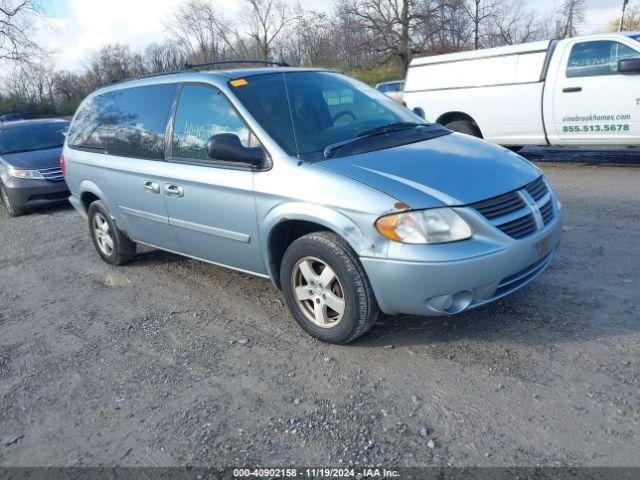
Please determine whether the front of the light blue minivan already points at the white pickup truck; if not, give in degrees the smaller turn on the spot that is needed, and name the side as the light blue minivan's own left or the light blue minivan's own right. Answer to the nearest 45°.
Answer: approximately 90° to the light blue minivan's own left

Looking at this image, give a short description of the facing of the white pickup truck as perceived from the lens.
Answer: facing to the right of the viewer

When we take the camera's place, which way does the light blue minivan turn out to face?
facing the viewer and to the right of the viewer

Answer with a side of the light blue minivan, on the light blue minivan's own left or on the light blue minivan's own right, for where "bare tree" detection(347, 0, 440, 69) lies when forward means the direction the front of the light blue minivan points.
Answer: on the light blue minivan's own left

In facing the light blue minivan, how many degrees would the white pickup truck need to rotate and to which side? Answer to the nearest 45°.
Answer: approximately 90° to its right

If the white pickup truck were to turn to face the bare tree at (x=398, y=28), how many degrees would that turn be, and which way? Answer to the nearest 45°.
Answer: approximately 90° to its left

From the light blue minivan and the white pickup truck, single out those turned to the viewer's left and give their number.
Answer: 0
